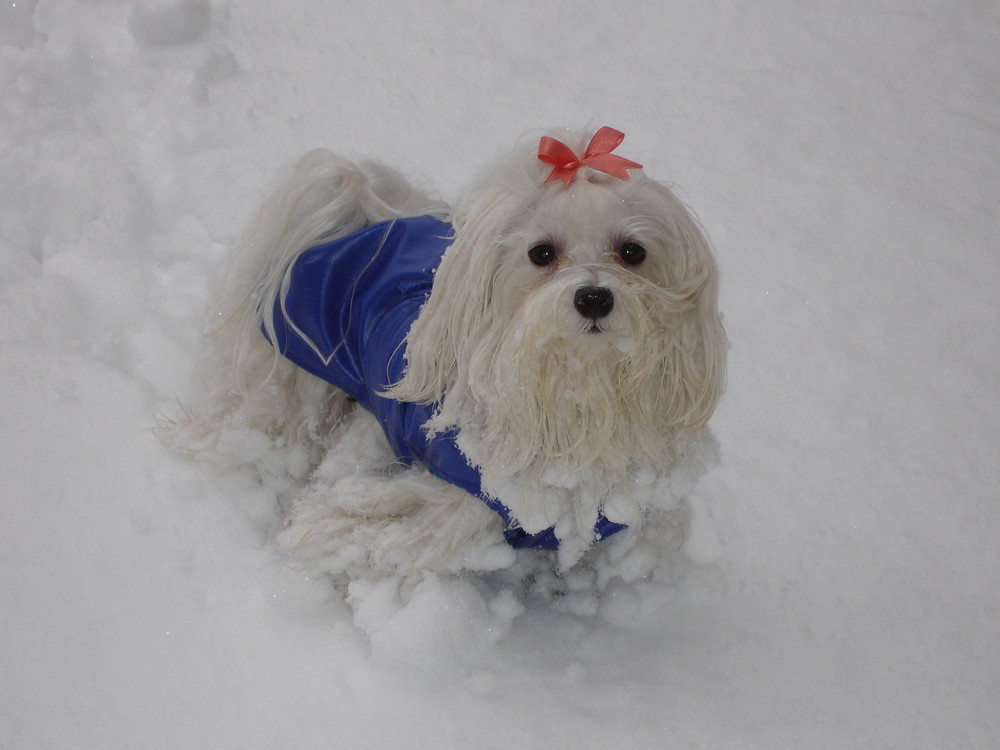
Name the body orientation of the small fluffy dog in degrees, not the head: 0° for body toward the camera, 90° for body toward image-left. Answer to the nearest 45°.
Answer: approximately 315°
